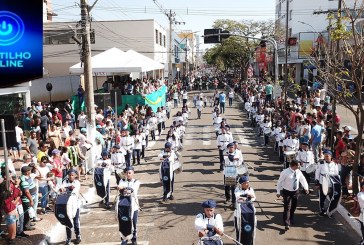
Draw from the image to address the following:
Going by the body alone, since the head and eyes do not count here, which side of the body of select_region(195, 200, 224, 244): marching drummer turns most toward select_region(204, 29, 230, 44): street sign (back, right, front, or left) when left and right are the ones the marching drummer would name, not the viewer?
back

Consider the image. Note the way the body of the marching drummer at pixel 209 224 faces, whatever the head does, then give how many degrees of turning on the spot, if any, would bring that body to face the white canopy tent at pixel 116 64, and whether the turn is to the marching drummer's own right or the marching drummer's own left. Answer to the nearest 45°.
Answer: approximately 180°

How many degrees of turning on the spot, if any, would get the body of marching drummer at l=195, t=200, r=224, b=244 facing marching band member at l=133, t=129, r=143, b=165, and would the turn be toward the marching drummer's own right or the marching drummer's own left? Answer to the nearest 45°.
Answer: approximately 180°

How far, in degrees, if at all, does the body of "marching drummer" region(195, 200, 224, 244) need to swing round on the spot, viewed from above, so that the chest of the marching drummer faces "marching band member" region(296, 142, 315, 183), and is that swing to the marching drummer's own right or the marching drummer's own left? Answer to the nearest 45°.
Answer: approximately 135° to the marching drummer's own left

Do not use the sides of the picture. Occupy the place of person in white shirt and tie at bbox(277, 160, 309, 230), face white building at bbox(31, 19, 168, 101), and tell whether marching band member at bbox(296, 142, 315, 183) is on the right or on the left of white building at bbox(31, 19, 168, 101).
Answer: right

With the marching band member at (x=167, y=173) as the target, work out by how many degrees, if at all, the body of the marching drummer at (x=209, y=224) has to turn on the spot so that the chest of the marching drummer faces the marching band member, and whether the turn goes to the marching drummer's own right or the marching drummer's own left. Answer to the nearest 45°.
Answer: approximately 180°

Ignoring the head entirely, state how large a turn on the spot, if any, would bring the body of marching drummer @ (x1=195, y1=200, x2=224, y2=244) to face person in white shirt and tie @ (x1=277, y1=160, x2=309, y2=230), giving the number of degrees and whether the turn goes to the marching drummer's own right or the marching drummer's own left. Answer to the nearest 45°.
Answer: approximately 135° to the marching drummer's own left

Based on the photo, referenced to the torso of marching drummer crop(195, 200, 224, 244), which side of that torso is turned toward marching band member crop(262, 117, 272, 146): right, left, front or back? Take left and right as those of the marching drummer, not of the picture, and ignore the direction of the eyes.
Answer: back

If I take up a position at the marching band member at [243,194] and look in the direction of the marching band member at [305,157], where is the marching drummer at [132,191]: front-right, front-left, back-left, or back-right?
back-left

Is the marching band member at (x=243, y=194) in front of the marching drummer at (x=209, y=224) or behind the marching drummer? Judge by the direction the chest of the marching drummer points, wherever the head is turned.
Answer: behind

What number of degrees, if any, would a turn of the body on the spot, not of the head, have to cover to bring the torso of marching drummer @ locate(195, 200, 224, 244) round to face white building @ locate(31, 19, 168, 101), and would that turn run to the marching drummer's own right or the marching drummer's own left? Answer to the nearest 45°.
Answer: approximately 180°

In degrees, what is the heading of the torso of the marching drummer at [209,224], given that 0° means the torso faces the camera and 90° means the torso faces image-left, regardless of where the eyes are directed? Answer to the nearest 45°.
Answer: approximately 0°
